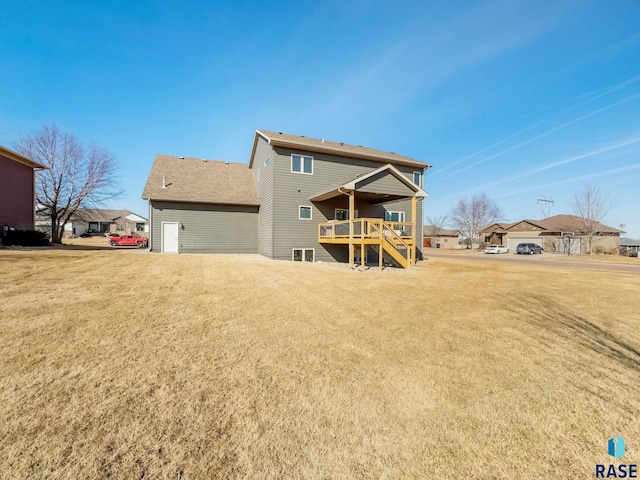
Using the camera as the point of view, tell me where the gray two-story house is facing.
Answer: facing away from the viewer and to the left of the viewer

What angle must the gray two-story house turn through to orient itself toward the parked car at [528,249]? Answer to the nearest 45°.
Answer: approximately 90° to its right

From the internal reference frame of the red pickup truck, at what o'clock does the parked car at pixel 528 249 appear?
The parked car is roughly at 7 o'clock from the red pickup truck.

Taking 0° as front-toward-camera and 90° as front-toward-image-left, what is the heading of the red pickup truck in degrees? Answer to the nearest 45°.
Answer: approximately 90°

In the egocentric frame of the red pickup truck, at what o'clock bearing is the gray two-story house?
The gray two-story house is roughly at 8 o'clock from the red pickup truck.

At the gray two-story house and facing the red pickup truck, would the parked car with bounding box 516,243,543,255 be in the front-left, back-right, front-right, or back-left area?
back-right

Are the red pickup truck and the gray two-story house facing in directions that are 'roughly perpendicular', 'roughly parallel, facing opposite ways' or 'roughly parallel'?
roughly perpendicular

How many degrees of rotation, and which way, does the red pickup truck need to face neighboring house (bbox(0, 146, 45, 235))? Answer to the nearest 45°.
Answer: approximately 45° to its left
